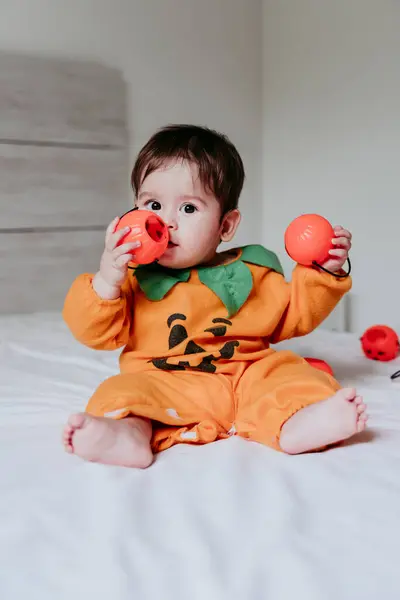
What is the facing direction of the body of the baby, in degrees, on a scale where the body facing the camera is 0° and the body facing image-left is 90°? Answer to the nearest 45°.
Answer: approximately 0°
